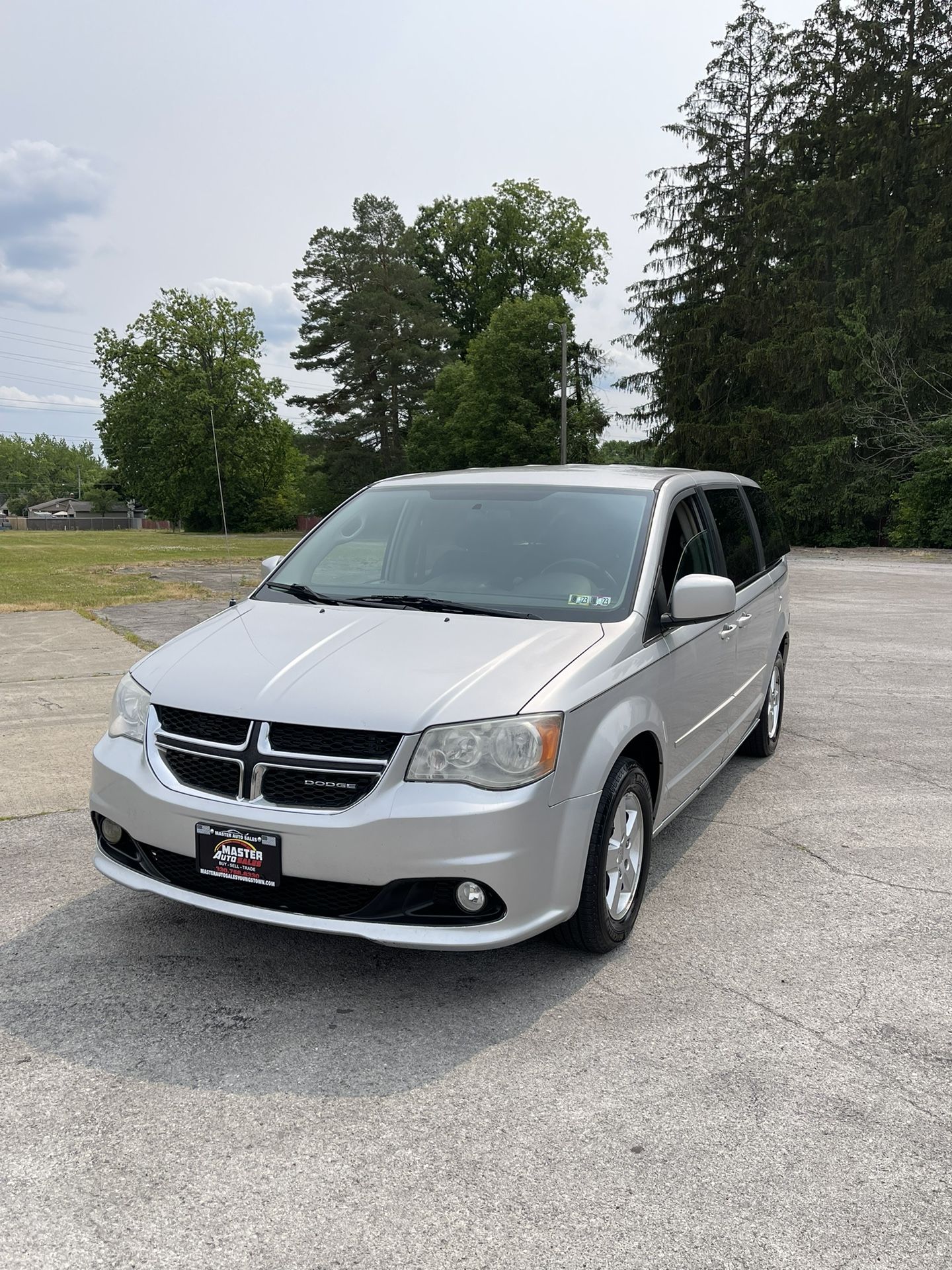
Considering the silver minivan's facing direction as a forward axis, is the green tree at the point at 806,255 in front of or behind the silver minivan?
behind

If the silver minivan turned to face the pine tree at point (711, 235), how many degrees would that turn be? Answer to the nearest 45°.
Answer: approximately 135° to its right

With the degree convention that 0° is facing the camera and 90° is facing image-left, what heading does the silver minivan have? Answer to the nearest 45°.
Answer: approximately 45°
